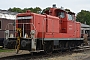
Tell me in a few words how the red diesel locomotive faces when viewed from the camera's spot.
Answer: facing the viewer and to the left of the viewer
